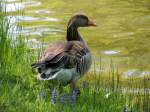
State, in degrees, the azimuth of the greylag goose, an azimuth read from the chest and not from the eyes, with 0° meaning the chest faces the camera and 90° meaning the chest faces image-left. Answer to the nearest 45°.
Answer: approximately 270°
